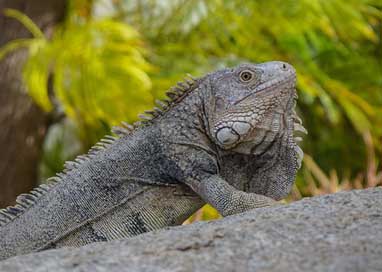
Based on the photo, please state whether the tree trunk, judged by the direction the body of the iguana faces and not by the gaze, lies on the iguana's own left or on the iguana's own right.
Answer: on the iguana's own left

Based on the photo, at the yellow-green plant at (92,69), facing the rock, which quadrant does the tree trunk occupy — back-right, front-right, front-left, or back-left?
back-right

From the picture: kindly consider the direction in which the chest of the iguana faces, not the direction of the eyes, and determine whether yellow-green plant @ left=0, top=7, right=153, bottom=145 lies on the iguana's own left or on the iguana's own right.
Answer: on the iguana's own left

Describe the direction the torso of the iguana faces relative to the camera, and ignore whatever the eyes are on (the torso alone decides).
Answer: to the viewer's right
